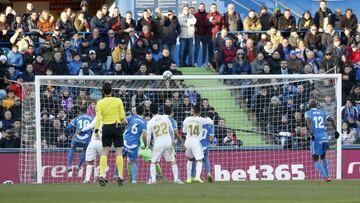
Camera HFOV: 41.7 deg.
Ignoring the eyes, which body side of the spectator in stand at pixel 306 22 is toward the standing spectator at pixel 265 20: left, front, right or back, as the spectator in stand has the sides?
right

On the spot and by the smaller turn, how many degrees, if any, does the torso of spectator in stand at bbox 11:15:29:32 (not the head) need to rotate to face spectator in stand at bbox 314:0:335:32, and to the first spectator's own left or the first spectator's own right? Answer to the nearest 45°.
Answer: approximately 90° to the first spectator's own left

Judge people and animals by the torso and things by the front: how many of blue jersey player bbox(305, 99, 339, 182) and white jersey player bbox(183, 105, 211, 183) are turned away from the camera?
2

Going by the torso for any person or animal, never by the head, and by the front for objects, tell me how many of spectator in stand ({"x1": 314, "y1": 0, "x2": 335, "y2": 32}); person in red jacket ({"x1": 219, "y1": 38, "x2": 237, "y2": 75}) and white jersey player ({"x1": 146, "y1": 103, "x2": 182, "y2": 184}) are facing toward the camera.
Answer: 2

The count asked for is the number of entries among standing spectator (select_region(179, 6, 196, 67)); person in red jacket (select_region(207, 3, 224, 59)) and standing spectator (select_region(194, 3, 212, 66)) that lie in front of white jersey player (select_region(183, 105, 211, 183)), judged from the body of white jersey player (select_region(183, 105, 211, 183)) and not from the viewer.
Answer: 3

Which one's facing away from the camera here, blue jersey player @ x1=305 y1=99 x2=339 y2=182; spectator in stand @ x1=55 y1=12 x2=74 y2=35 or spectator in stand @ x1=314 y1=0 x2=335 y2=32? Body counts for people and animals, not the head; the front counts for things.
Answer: the blue jersey player
